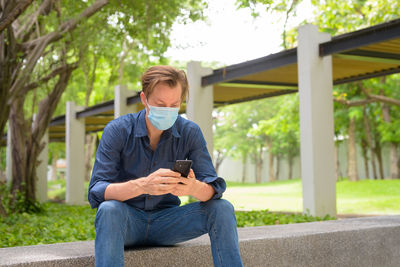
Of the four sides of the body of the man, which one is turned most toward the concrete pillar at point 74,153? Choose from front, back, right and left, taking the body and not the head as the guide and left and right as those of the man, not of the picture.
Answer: back

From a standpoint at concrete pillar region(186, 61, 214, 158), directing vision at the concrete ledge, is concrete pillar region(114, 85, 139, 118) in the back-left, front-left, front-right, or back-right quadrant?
back-right

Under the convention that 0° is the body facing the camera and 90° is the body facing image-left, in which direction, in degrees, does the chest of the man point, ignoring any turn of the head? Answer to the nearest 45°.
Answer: approximately 0°

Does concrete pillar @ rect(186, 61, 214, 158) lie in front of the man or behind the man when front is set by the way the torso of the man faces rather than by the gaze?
behind

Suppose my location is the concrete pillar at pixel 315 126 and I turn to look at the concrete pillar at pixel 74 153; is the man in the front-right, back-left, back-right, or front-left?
back-left

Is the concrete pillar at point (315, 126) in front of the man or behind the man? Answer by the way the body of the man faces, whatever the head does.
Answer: behind

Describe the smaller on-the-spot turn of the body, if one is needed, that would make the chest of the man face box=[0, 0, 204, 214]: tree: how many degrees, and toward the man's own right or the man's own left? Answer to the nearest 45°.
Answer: approximately 180°

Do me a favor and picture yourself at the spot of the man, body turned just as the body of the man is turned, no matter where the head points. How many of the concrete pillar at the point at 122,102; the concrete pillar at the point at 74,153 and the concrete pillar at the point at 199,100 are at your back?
3

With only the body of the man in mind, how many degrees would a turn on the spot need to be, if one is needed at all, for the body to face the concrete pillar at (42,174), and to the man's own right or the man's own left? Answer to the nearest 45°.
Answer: approximately 180°

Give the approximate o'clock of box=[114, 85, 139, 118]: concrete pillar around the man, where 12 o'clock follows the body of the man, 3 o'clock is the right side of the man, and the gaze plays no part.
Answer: The concrete pillar is roughly at 6 o'clock from the man.
